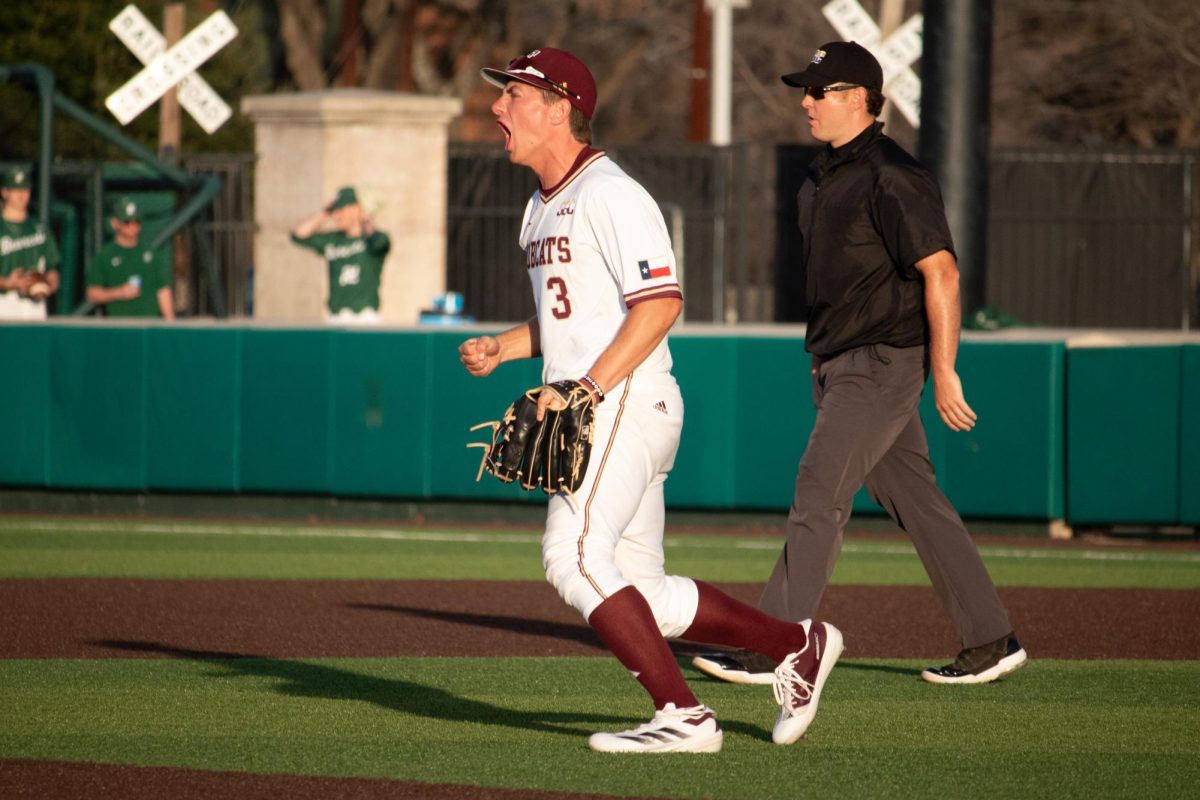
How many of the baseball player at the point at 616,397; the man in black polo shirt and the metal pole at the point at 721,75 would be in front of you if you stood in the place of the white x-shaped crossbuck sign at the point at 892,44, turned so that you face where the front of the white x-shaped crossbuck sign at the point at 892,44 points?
2

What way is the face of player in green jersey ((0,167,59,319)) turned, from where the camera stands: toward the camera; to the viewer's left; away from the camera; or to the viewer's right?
toward the camera

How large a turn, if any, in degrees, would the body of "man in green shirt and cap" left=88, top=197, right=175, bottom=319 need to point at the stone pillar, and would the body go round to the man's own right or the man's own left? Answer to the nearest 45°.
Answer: approximately 135° to the man's own left

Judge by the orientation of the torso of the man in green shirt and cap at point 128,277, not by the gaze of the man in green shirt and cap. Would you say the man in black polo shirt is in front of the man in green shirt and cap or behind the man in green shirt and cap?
in front

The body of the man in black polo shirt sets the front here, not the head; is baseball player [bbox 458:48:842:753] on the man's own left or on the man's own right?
on the man's own left

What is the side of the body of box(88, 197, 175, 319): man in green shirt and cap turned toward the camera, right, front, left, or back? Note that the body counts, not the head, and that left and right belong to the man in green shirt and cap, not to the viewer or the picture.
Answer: front

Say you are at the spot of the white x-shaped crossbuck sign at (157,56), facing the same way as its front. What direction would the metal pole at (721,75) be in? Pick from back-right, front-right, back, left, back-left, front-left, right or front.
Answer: back-left

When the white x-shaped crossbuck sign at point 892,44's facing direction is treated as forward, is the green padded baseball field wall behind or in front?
in front

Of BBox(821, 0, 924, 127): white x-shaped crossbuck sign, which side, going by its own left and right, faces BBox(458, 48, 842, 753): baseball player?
front

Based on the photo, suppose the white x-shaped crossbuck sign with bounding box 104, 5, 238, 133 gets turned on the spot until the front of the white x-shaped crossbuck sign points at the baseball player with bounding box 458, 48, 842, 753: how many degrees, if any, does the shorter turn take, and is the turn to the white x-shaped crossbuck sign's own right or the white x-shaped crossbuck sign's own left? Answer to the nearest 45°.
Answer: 0° — it already faces them

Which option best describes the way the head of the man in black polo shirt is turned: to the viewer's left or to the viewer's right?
to the viewer's left

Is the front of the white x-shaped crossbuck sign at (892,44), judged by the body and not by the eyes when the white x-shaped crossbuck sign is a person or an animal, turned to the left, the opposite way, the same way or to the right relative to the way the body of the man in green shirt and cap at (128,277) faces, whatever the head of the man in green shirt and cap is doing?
the same way

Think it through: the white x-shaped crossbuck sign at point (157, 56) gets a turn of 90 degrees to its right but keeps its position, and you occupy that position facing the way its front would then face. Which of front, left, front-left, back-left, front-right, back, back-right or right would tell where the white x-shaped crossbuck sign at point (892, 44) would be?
back

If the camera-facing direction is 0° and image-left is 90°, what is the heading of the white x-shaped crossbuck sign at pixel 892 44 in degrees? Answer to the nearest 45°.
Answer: approximately 0°

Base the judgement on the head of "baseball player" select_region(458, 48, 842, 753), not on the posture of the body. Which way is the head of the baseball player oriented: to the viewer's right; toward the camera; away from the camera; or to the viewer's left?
to the viewer's left

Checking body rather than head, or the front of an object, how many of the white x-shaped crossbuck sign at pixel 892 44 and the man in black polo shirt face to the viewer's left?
1

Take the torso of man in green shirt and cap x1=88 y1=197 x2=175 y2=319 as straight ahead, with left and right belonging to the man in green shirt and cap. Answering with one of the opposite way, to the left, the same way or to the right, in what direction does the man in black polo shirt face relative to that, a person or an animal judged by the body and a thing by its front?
to the right

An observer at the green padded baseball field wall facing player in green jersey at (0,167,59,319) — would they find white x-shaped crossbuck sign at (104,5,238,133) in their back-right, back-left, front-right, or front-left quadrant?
front-right

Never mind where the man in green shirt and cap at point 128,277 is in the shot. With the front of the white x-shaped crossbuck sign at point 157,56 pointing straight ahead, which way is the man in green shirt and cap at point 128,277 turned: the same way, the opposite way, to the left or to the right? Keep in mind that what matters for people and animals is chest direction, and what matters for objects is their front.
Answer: the same way

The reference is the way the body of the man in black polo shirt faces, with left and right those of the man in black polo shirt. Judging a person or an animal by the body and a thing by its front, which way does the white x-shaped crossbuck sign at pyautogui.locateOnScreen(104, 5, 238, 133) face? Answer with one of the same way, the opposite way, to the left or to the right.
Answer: to the left

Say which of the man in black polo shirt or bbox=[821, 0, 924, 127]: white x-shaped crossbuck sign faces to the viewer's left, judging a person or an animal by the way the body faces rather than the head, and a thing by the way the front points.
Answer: the man in black polo shirt
